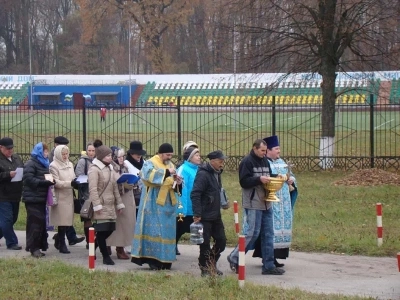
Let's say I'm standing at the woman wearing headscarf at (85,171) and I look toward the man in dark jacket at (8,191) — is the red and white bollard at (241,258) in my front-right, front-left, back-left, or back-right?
back-left

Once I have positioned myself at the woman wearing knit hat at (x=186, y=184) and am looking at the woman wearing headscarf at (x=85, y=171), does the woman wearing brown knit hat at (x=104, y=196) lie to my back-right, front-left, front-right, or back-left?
front-left

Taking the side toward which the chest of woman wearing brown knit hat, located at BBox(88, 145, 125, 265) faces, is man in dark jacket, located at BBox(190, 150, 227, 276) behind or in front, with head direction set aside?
in front

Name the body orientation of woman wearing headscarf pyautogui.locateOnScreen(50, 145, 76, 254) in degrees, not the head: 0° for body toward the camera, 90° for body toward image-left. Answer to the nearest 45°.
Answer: approximately 315°

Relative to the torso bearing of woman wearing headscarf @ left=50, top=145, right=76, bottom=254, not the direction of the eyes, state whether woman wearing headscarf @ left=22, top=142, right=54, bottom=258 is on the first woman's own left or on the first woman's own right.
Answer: on the first woman's own right

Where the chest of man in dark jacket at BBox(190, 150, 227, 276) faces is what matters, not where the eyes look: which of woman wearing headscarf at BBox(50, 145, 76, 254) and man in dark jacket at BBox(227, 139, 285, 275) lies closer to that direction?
the man in dark jacket

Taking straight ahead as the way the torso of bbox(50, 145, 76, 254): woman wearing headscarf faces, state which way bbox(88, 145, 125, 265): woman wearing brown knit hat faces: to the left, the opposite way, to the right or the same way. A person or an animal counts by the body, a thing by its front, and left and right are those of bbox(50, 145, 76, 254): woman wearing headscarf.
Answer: the same way

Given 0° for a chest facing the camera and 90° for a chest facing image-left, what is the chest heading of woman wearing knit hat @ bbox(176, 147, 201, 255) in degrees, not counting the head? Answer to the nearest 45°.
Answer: approximately 270°

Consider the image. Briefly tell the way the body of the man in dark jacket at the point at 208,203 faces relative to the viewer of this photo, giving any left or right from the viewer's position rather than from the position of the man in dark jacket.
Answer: facing the viewer and to the right of the viewer

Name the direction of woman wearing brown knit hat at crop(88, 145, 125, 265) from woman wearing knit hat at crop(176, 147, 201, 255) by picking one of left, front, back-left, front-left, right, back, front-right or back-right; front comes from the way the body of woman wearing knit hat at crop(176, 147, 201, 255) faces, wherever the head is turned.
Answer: back
